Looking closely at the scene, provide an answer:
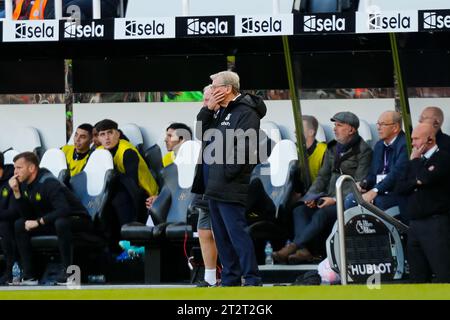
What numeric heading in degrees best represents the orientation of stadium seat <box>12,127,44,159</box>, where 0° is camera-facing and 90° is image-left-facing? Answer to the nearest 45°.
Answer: approximately 45°

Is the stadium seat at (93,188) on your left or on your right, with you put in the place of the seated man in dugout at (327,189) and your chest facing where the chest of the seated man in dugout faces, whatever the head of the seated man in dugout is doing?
on your right

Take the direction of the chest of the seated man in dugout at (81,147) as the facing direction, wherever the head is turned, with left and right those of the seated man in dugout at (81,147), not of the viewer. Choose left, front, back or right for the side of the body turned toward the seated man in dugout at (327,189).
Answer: left

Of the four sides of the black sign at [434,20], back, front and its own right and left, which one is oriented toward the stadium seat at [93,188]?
right

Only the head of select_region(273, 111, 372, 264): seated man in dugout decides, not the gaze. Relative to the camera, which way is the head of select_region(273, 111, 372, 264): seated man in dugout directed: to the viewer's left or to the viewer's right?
to the viewer's left

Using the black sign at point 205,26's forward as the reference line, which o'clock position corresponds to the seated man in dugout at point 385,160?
The seated man in dugout is roughly at 9 o'clock from the black sign.

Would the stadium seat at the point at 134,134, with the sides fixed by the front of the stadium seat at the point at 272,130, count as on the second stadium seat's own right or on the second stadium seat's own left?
on the second stadium seat's own right
